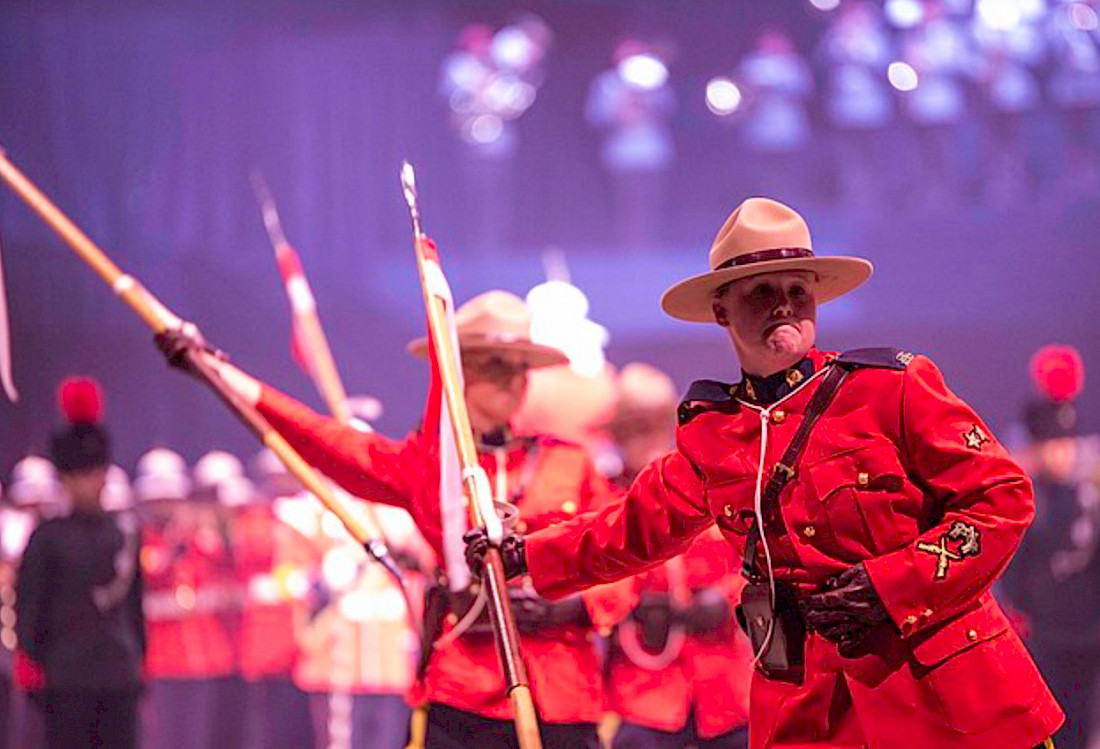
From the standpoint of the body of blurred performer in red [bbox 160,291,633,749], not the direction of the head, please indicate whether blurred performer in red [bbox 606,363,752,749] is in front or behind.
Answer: behind

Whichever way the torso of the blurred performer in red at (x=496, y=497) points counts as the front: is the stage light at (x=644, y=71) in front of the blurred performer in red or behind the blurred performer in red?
behind

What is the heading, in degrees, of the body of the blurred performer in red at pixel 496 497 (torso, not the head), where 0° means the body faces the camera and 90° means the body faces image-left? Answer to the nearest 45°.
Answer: approximately 0°

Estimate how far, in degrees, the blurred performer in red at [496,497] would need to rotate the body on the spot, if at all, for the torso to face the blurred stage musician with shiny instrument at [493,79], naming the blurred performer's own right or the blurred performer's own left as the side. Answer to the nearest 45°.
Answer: approximately 180°

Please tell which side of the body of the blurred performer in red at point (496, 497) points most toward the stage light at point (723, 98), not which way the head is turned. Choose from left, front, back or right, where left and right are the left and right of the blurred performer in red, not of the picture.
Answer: back
